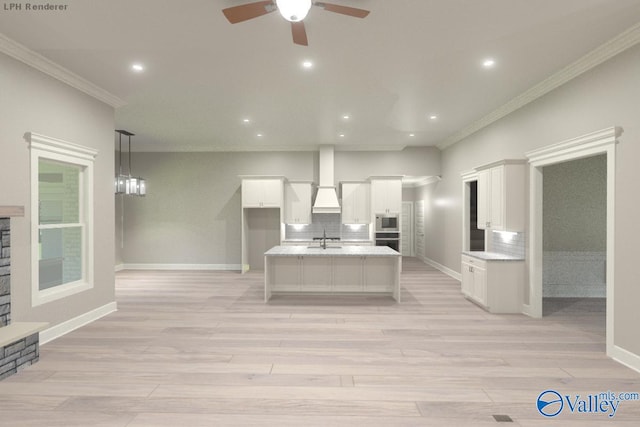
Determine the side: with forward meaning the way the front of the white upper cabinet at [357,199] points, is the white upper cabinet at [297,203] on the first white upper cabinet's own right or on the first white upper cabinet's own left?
on the first white upper cabinet's own right

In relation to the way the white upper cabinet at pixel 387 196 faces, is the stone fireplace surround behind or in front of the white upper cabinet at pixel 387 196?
in front

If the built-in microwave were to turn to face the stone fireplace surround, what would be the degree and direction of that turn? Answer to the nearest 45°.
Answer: approximately 45° to its right

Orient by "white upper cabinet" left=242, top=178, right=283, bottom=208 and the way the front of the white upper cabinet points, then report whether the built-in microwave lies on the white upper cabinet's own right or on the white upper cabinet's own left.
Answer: on the white upper cabinet's own left

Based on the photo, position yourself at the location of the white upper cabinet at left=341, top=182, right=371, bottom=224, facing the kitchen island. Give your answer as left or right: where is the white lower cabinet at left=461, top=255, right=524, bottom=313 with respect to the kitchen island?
left

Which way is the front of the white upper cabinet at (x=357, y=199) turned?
toward the camera

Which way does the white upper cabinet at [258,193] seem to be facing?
toward the camera

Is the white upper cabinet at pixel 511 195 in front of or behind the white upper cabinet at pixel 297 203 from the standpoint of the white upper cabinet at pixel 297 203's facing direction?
in front

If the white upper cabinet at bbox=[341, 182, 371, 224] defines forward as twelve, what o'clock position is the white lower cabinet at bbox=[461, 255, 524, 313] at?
The white lower cabinet is roughly at 11 o'clock from the white upper cabinet.

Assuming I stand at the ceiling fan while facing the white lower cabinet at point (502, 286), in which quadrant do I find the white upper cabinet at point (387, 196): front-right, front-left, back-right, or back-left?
front-left

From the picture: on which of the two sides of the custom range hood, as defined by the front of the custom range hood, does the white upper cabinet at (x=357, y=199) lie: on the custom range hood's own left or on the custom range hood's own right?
on the custom range hood's own left

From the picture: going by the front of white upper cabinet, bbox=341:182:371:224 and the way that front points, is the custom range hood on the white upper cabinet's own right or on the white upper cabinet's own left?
on the white upper cabinet's own right

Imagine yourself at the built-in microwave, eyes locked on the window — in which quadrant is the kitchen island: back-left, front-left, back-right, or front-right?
front-left

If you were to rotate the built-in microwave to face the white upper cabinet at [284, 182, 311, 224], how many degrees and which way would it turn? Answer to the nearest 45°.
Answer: approximately 45° to its right

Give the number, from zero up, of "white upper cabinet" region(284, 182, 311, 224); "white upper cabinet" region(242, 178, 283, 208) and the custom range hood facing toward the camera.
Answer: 3

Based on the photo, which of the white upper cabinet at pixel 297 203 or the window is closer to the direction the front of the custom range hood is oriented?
the window
